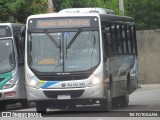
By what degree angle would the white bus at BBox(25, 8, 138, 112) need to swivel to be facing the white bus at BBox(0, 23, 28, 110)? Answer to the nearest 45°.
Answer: approximately 135° to its right

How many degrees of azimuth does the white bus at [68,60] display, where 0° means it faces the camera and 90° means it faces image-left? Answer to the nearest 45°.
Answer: approximately 0°
